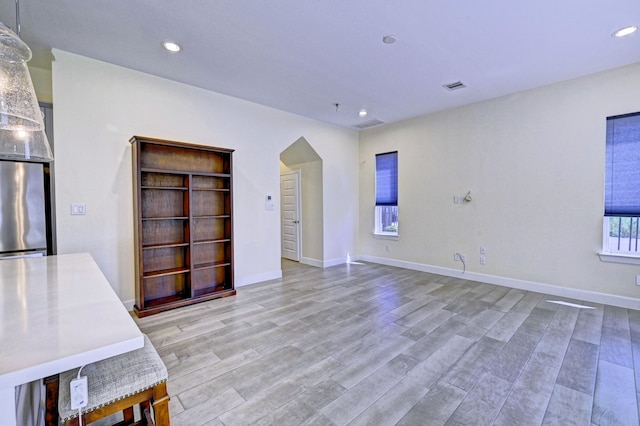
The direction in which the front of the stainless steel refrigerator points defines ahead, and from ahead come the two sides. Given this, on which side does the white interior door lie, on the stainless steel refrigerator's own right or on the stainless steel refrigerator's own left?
on the stainless steel refrigerator's own left

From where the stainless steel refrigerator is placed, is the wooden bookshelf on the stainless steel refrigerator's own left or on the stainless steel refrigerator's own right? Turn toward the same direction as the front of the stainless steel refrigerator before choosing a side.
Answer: on the stainless steel refrigerator's own left

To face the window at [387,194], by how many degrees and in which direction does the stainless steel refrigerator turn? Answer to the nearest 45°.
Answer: approximately 90° to its left

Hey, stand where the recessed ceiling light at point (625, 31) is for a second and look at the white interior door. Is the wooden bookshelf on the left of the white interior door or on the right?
left

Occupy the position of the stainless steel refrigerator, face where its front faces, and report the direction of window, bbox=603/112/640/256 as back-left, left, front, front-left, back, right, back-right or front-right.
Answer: front-left

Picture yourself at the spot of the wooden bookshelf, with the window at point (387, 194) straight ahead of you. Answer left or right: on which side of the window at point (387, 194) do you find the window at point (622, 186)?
right

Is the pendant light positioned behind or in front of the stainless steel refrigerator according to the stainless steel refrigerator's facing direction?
in front

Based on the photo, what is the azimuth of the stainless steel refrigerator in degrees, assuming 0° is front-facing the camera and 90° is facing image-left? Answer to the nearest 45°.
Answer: approximately 0°
